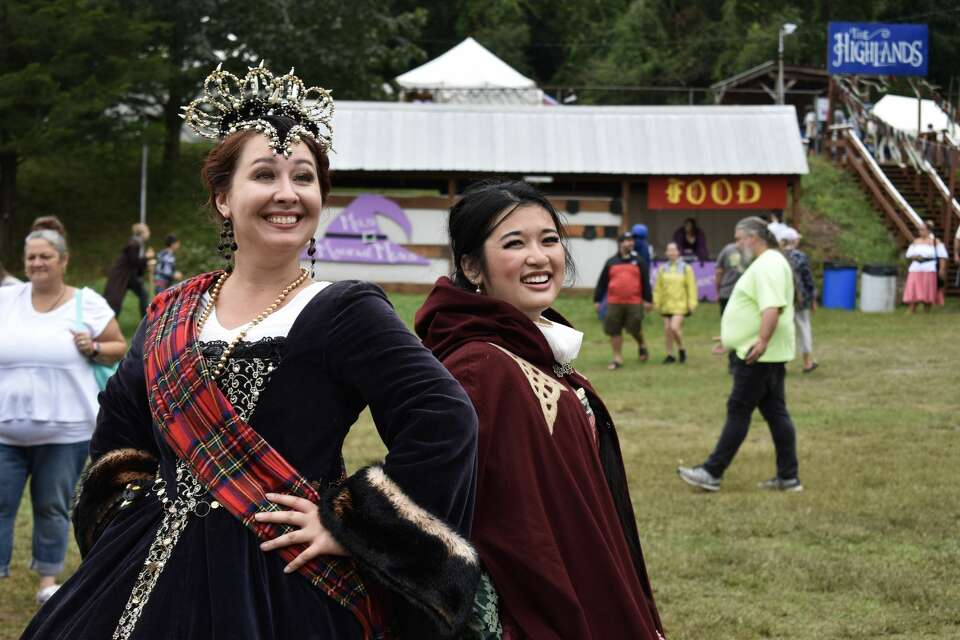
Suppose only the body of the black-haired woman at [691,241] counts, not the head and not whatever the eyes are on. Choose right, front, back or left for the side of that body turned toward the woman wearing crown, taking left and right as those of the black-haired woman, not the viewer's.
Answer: front

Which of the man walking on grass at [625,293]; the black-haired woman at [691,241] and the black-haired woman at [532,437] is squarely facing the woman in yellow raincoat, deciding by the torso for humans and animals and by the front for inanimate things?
the black-haired woman at [691,241]

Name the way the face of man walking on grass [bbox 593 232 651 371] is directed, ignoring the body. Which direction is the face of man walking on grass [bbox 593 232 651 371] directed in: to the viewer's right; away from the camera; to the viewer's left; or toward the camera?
toward the camera

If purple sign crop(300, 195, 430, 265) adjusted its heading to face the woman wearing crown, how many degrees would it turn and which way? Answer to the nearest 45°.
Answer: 0° — it already faces them

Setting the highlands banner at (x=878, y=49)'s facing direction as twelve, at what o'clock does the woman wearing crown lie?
The woman wearing crown is roughly at 12 o'clock from the highlands banner.

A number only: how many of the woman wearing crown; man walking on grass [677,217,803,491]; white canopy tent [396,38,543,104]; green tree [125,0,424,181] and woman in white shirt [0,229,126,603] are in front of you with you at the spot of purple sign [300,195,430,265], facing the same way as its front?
3

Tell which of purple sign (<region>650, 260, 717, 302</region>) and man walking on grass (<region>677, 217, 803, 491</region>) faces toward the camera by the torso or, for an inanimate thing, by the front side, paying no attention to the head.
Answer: the purple sign

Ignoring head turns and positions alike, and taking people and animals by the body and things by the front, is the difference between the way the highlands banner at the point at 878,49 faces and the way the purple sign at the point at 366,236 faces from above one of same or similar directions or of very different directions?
same or similar directions

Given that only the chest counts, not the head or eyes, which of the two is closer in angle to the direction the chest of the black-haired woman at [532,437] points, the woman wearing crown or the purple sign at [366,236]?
the woman wearing crown

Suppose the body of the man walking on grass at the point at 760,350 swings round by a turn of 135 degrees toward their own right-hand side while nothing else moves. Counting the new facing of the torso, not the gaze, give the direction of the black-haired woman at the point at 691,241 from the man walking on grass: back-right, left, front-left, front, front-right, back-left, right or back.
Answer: front-left

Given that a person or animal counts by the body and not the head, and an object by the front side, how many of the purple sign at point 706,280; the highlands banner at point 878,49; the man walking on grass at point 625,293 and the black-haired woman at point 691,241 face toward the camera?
4

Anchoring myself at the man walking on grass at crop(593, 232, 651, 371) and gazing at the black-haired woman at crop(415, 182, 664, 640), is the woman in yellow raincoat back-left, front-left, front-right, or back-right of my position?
back-left

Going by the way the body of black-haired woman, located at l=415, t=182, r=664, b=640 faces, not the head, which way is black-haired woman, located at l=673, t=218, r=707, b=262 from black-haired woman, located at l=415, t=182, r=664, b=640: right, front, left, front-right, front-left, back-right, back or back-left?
back-left

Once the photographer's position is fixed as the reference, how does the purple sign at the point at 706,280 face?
facing the viewer

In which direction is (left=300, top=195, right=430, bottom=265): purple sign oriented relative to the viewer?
toward the camera

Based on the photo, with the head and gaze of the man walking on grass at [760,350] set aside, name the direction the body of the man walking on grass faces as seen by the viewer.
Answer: to the viewer's left

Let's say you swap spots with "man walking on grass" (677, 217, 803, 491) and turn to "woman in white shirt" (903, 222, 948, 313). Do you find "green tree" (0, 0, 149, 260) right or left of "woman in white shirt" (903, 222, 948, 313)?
left

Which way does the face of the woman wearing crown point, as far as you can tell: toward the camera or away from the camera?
toward the camera
